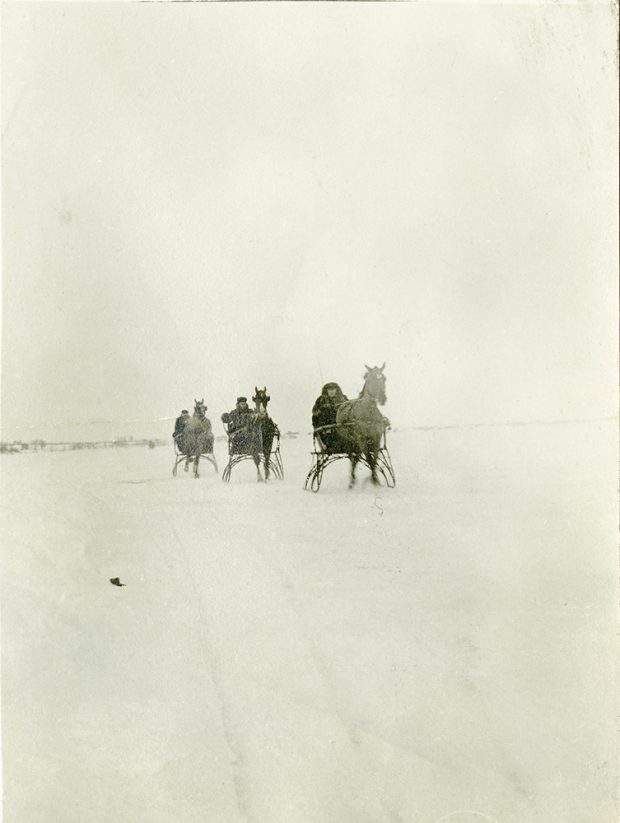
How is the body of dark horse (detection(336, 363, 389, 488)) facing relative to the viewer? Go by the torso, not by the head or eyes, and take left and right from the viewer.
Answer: facing the viewer and to the right of the viewer

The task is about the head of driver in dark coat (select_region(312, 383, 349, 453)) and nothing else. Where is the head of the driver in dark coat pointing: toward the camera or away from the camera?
toward the camera

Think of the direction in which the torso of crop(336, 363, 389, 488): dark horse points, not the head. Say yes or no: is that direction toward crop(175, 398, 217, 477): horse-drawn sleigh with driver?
no

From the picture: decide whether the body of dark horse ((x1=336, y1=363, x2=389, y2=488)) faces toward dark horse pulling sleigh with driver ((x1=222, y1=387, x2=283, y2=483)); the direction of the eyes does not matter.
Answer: no

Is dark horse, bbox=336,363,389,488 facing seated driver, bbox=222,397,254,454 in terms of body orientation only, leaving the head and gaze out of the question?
no
